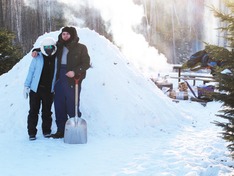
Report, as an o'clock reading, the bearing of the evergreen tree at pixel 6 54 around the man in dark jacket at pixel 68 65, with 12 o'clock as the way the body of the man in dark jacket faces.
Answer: The evergreen tree is roughly at 4 o'clock from the man in dark jacket.

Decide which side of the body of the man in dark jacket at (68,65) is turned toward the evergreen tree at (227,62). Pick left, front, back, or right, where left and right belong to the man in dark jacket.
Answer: left

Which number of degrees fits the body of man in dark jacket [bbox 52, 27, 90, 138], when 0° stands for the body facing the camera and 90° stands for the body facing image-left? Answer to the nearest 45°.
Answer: approximately 45°

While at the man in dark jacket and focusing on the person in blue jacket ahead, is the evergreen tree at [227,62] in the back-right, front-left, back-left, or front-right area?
back-left
